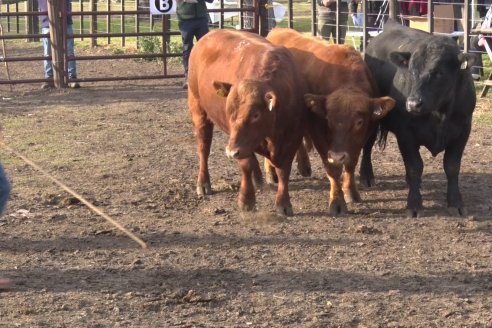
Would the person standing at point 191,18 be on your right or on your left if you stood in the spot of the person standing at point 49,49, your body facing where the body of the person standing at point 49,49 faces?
on your left

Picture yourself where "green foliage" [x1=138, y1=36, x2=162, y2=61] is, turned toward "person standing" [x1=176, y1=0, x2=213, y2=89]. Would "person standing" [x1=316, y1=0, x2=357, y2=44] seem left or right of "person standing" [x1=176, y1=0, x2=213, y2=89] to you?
left

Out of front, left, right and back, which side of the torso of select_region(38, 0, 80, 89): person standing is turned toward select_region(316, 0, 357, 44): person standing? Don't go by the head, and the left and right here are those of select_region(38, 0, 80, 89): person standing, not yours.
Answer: left

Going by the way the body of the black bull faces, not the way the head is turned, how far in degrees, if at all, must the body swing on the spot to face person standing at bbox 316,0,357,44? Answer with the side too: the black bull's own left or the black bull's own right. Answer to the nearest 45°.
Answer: approximately 135° to the black bull's own left

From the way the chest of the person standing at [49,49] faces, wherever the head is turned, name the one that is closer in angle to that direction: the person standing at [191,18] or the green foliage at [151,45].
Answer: the person standing

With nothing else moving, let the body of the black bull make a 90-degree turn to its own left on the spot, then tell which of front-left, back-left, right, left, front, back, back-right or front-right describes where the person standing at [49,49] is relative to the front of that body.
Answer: left
